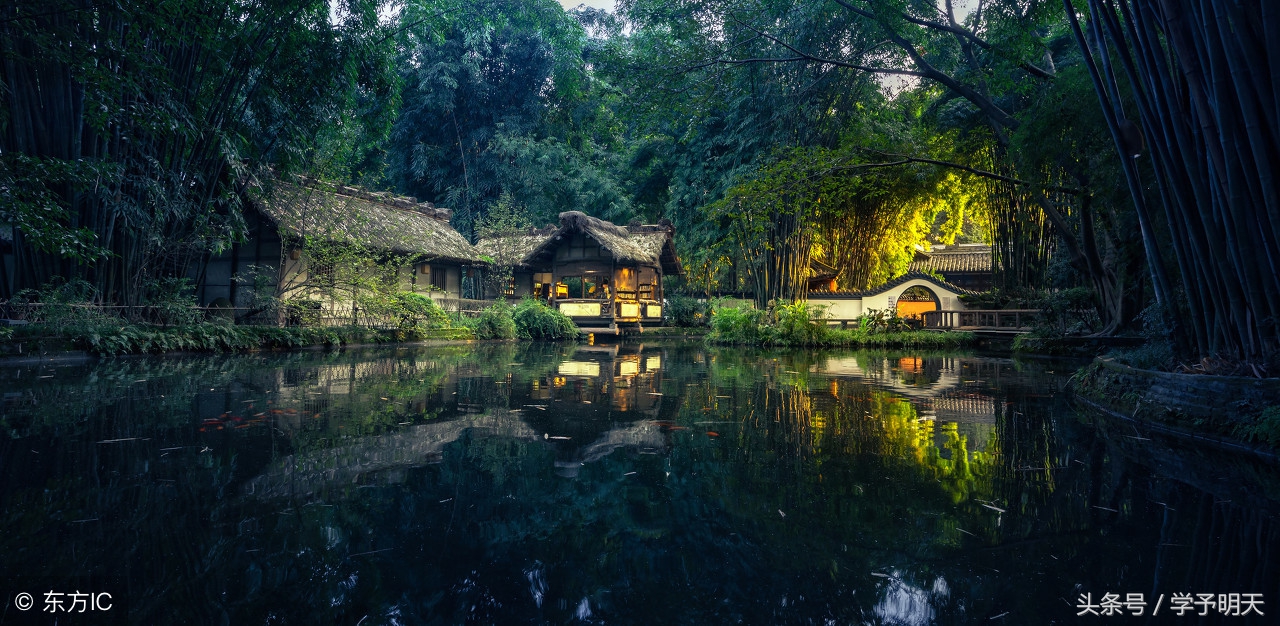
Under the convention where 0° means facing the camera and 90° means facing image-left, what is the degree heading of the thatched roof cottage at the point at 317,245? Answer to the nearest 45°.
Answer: approximately 315°

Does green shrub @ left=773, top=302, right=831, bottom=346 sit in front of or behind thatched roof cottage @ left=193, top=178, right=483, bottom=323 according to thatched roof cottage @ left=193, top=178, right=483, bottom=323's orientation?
in front

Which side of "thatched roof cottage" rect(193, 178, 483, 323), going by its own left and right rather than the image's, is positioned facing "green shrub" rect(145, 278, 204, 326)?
right

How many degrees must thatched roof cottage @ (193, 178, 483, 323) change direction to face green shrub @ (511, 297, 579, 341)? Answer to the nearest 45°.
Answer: approximately 45° to its left

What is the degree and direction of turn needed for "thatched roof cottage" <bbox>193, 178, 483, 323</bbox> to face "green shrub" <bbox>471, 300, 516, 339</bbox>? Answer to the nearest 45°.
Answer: approximately 45° to its left

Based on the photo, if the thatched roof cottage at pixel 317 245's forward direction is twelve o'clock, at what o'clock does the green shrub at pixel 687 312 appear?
The green shrub is roughly at 10 o'clock from the thatched roof cottage.
